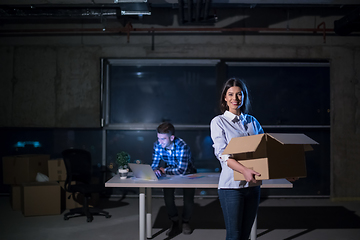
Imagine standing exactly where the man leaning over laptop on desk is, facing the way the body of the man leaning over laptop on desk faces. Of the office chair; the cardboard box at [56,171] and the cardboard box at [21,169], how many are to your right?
3

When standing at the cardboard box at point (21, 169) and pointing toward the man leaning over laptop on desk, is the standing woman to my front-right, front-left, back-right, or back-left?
front-right

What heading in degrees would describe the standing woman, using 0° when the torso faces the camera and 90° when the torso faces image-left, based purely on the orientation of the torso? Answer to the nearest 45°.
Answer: approximately 315°

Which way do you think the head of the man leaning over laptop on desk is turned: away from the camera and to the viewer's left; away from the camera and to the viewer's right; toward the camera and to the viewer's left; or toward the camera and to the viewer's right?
toward the camera and to the viewer's left

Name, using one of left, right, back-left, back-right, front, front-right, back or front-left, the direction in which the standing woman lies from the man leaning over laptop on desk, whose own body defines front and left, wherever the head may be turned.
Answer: front-left

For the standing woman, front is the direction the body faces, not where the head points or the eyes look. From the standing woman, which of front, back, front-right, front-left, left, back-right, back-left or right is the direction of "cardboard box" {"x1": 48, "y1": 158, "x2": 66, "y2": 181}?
back

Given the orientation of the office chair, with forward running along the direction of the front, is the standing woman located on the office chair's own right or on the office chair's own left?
on the office chair's own right

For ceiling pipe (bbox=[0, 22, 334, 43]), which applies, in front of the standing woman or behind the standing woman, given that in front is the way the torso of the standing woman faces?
behind

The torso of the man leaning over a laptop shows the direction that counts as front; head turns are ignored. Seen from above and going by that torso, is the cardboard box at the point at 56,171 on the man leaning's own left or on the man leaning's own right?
on the man leaning's own right

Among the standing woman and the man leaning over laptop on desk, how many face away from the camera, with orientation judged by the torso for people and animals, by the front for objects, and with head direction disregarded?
0
